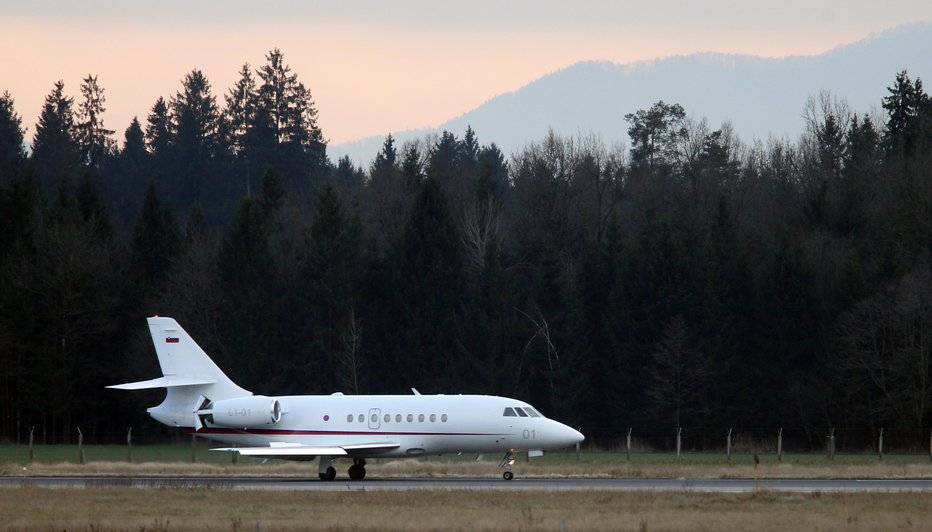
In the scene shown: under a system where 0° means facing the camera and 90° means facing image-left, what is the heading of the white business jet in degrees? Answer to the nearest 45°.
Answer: approximately 270°
